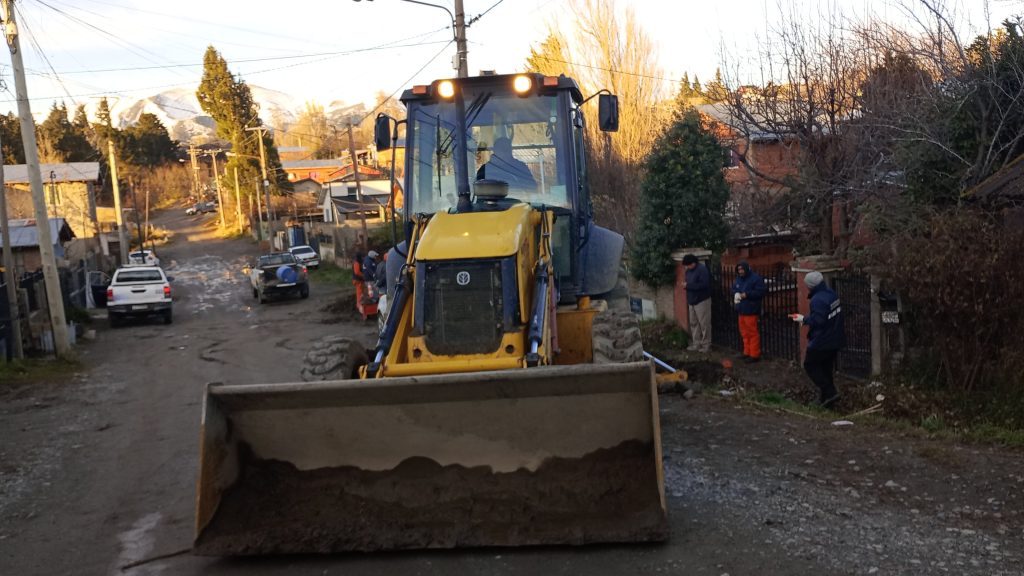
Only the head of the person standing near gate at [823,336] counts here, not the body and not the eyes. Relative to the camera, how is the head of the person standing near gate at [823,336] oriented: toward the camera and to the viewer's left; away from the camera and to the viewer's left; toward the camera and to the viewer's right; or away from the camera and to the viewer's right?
away from the camera and to the viewer's left

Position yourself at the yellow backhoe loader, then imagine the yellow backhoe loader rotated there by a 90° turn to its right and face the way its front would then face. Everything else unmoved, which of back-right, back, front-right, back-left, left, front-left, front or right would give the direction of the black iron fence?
back-right

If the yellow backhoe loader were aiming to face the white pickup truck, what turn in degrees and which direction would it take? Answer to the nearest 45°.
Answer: approximately 180°

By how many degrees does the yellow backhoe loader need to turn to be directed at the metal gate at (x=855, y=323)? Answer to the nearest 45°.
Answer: approximately 135° to its left

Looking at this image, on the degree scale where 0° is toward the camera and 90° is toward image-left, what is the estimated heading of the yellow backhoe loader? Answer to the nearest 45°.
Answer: approximately 0°

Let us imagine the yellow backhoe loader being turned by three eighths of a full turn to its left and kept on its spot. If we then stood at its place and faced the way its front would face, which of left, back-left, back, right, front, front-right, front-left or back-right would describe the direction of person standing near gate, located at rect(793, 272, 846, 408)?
front
